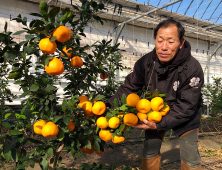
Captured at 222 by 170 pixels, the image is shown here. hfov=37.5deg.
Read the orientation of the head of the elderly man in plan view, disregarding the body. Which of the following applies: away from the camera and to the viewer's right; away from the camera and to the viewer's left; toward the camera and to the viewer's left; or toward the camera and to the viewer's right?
toward the camera and to the viewer's left

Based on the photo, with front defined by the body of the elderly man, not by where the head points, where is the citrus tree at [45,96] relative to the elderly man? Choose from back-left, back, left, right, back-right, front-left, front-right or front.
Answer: front

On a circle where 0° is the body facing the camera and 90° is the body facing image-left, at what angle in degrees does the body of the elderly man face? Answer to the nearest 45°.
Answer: approximately 45°
